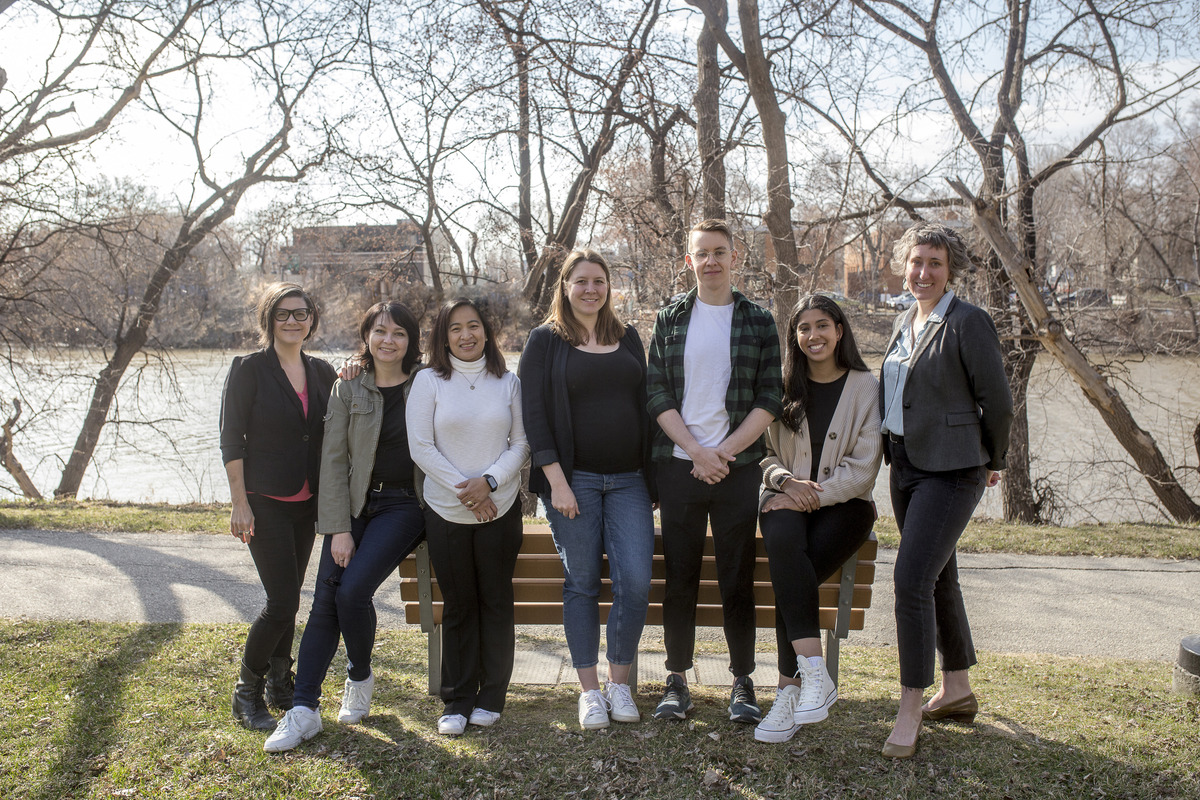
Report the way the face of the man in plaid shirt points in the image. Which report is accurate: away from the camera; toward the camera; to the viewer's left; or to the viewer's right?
toward the camera

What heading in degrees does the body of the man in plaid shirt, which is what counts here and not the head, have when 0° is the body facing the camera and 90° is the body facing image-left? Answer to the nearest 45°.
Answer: approximately 0°

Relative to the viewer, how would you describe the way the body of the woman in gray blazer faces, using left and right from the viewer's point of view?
facing the viewer and to the left of the viewer

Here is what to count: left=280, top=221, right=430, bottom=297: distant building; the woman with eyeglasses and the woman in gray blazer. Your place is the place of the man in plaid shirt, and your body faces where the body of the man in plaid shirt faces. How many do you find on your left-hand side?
1

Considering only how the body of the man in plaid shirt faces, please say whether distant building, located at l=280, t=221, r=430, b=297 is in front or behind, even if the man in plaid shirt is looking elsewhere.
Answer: behind

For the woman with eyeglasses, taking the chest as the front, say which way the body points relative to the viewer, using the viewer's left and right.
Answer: facing the viewer and to the right of the viewer

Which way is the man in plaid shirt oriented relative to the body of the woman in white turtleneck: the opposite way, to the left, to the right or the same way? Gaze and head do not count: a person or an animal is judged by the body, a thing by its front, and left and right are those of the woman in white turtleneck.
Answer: the same way

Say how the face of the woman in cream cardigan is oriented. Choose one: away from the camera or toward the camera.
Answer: toward the camera

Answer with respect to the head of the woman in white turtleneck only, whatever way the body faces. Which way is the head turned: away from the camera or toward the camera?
toward the camera

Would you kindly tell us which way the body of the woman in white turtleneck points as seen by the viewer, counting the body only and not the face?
toward the camera
